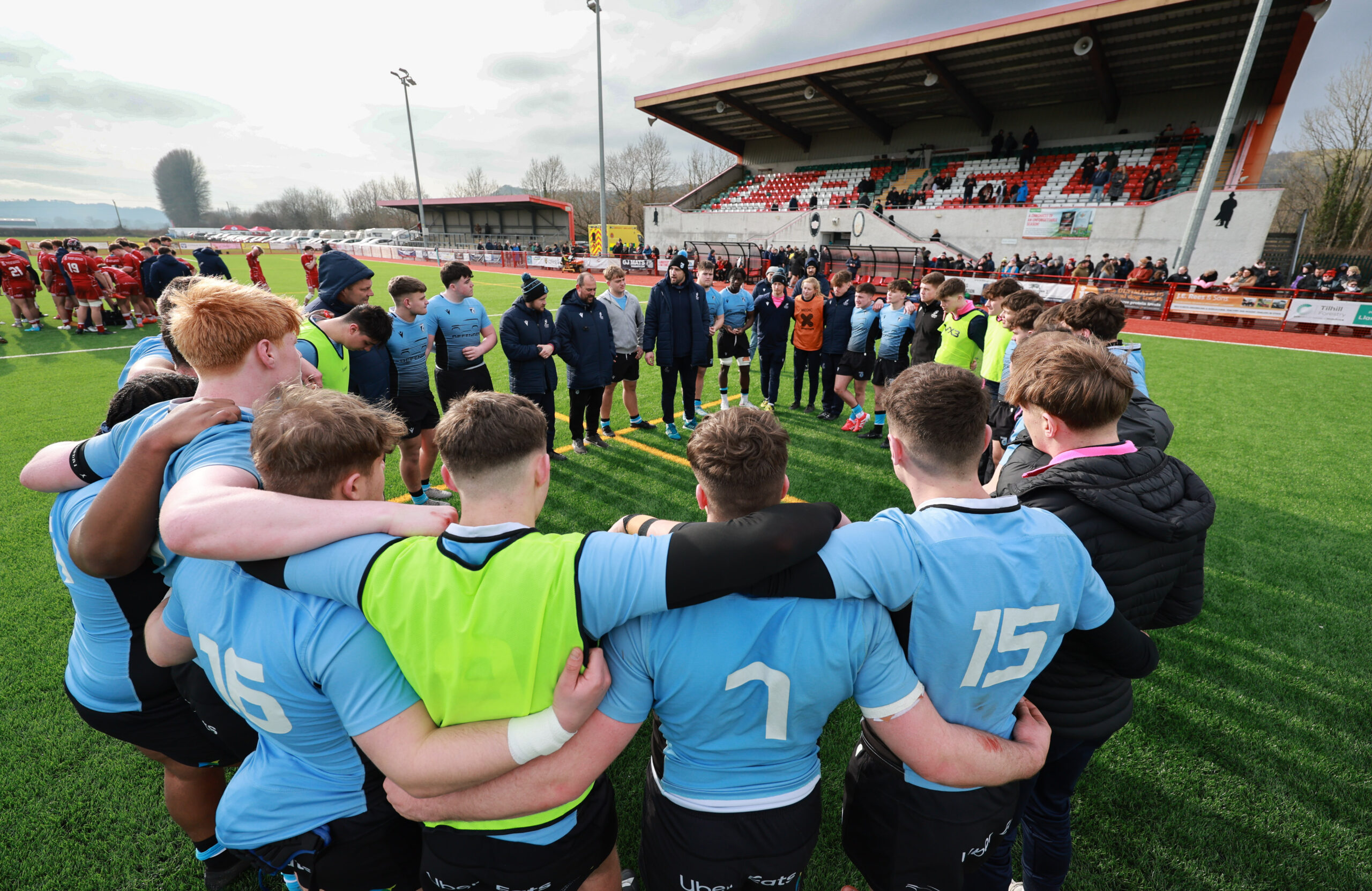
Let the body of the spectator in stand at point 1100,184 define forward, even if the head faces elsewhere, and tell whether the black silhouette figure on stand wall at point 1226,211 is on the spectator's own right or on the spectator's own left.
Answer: on the spectator's own left

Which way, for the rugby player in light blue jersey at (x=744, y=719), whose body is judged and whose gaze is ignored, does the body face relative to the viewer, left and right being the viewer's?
facing away from the viewer

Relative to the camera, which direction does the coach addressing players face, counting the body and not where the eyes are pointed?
toward the camera

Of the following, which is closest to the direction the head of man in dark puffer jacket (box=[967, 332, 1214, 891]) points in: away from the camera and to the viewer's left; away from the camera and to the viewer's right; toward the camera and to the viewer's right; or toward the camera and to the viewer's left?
away from the camera and to the viewer's left

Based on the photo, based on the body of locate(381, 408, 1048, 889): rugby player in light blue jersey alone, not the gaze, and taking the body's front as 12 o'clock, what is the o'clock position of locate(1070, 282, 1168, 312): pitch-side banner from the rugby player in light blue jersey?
The pitch-side banner is roughly at 1 o'clock from the rugby player in light blue jersey.

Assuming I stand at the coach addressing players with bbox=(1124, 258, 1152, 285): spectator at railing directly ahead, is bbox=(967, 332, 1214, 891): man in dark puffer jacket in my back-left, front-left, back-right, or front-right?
back-right

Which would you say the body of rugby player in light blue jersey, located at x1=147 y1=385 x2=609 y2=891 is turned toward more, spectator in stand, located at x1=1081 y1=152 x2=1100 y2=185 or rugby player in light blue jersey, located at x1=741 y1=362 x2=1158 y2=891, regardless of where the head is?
the spectator in stand

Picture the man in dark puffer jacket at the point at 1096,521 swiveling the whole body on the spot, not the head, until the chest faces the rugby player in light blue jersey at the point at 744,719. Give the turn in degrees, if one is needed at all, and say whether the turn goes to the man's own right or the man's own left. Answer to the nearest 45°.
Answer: approximately 90° to the man's own left

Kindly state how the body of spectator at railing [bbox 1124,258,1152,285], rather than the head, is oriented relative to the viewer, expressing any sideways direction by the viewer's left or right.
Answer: facing the viewer and to the left of the viewer

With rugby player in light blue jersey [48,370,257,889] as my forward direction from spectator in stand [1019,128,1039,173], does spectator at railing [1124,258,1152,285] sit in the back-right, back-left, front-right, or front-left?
front-left

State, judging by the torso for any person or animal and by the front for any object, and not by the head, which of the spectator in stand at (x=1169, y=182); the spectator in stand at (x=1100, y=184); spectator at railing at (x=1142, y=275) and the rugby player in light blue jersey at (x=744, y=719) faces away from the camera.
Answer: the rugby player in light blue jersey

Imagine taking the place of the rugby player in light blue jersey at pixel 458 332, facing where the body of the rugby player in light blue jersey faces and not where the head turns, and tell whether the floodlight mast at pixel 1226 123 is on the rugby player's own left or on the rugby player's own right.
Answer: on the rugby player's own left

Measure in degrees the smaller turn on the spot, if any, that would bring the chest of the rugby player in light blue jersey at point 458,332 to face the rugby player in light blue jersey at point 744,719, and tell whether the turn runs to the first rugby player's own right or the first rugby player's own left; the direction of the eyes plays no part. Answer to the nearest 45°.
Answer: approximately 45° to the first rugby player's own right

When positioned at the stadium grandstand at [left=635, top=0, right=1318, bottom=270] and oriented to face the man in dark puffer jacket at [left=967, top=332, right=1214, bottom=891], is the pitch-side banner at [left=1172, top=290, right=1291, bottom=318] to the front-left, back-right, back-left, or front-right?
front-left

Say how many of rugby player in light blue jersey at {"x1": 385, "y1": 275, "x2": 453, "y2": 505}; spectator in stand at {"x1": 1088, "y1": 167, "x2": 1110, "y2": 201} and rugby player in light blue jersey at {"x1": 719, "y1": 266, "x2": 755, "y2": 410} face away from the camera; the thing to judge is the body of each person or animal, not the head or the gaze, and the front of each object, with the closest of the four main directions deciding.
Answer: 0
